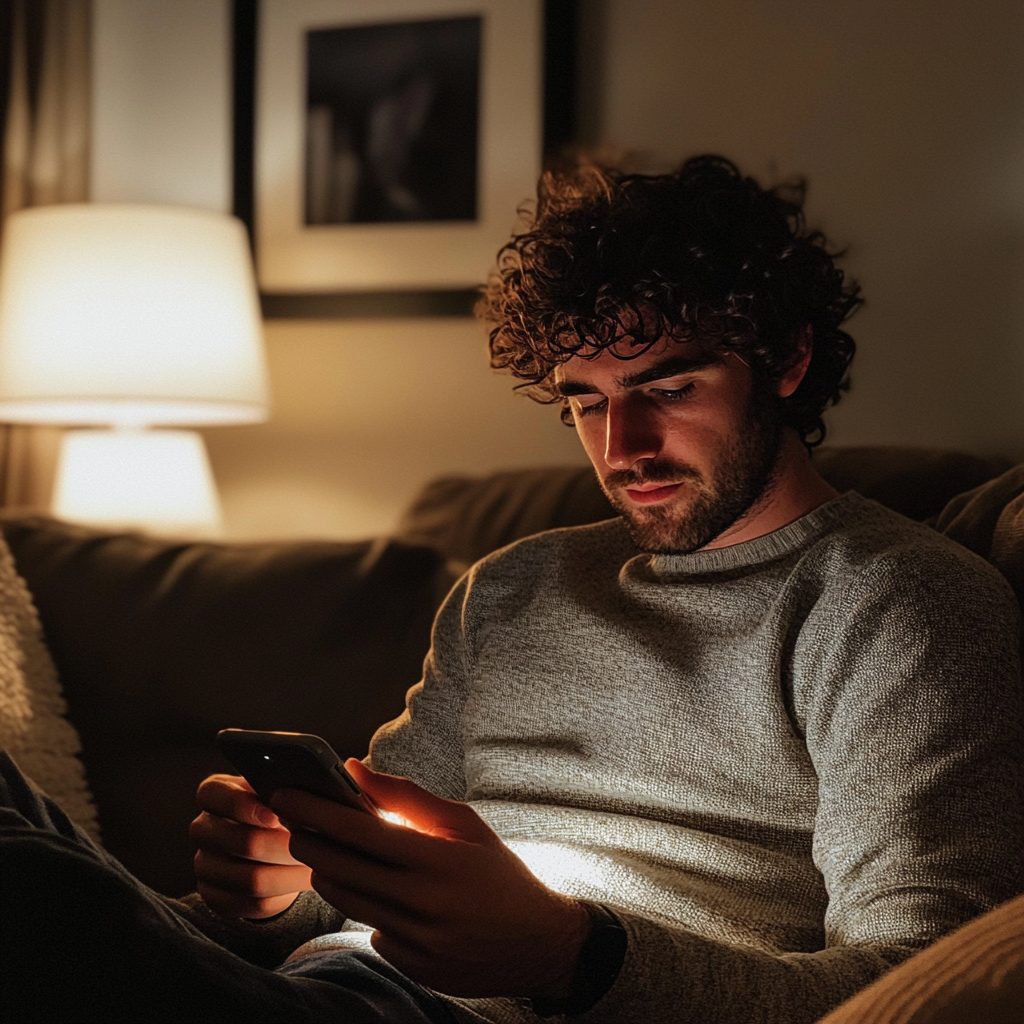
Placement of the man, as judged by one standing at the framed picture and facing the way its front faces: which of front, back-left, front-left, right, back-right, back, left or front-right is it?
front

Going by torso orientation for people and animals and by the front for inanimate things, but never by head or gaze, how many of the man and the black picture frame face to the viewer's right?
0

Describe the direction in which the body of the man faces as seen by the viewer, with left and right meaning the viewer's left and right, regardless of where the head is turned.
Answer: facing the viewer and to the left of the viewer

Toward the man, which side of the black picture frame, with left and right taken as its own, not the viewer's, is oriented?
front

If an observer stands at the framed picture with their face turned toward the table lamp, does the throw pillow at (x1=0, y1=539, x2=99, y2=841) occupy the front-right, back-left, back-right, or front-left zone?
front-left

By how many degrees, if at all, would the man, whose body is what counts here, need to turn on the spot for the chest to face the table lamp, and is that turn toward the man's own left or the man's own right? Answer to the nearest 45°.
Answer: approximately 90° to the man's own right

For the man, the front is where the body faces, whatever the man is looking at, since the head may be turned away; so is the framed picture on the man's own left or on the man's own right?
on the man's own right

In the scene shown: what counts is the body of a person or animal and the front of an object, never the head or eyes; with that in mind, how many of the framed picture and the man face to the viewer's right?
0

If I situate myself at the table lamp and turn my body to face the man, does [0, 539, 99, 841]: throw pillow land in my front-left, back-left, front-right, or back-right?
front-right

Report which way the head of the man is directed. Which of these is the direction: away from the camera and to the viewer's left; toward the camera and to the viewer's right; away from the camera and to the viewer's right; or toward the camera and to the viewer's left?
toward the camera and to the viewer's left

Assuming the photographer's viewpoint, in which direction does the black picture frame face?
facing the viewer
